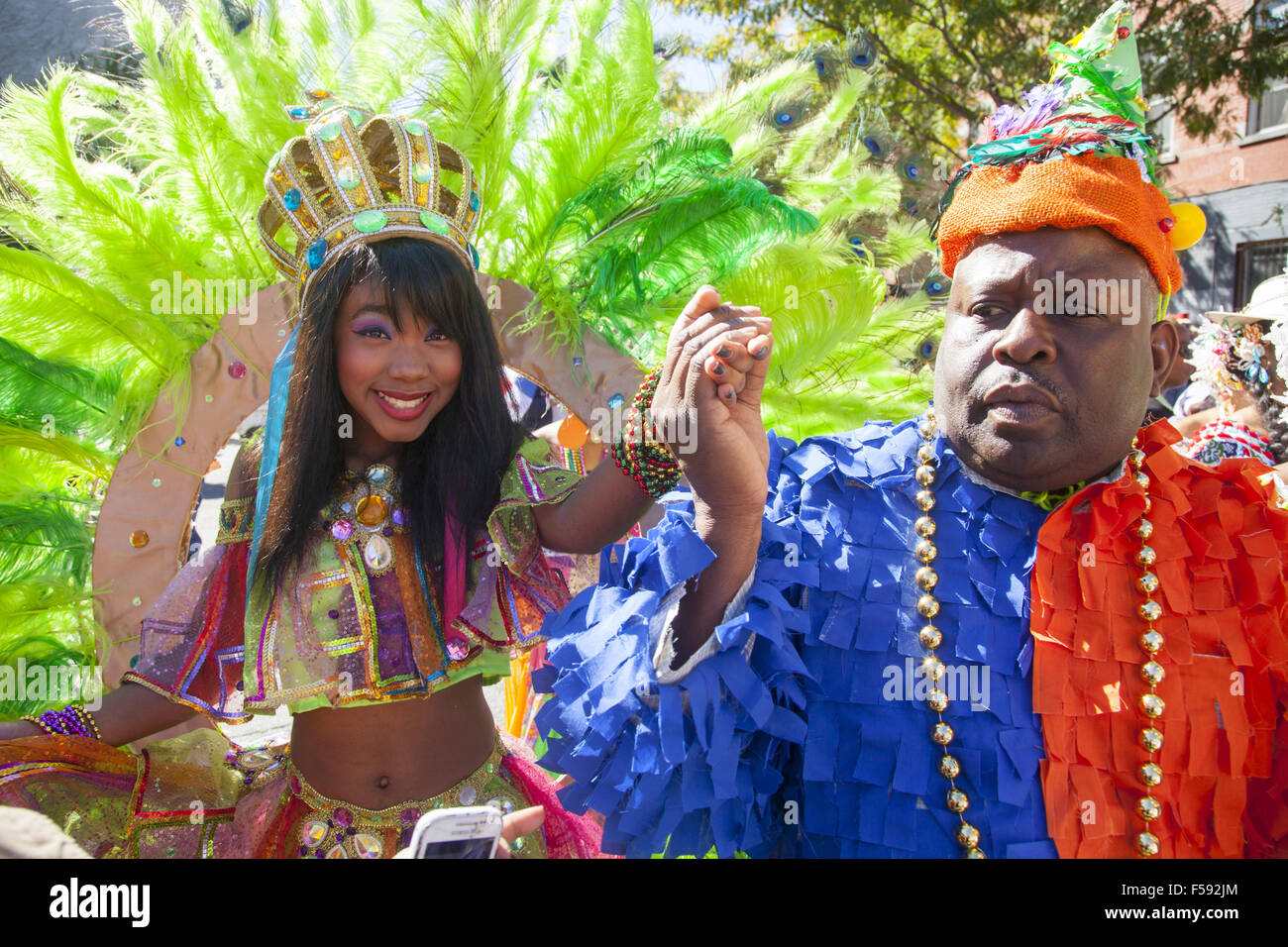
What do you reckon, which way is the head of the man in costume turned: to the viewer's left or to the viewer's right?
to the viewer's left

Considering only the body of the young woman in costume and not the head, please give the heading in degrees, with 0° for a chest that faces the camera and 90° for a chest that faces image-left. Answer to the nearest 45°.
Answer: approximately 0°

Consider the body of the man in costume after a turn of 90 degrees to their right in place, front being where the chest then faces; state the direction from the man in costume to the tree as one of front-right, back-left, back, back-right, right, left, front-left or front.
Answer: right

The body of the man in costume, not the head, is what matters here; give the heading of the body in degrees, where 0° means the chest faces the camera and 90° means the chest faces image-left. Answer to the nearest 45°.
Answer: approximately 0°

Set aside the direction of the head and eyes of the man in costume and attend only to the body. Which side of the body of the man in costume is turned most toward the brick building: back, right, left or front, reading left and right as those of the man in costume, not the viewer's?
back

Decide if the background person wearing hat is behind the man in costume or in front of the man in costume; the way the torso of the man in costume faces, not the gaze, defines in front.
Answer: behind

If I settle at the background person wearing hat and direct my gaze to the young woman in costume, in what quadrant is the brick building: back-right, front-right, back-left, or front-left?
back-right

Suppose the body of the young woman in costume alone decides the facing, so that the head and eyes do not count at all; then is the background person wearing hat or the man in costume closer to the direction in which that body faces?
the man in costume

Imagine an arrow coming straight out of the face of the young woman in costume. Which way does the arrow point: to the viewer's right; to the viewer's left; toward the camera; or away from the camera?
toward the camera

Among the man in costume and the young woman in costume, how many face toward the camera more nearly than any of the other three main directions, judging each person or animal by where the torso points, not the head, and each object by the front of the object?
2
